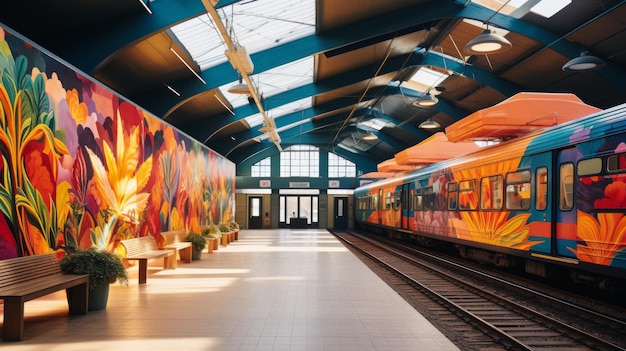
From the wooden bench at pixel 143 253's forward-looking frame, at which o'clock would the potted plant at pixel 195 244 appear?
The potted plant is roughly at 8 o'clock from the wooden bench.

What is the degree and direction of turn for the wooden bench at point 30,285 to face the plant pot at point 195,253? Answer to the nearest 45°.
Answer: approximately 90° to its left

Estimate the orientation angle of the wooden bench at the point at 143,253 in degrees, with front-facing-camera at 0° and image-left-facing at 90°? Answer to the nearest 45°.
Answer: approximately 315°

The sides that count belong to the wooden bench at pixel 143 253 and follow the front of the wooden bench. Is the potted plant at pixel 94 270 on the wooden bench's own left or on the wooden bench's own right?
on the wooden bench's own right

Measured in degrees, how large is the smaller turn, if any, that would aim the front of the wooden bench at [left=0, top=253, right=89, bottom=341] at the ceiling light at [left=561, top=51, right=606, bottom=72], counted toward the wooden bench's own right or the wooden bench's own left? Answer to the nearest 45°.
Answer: approximately 45° to the wooden bench's own left

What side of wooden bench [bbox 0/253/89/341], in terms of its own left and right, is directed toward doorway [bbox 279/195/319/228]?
left

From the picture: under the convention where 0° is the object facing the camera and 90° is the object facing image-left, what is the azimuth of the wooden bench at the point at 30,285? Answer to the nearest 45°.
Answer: approximately 315°

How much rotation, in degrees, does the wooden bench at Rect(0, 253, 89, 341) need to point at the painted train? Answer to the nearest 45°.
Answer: approximately 45° to its left
